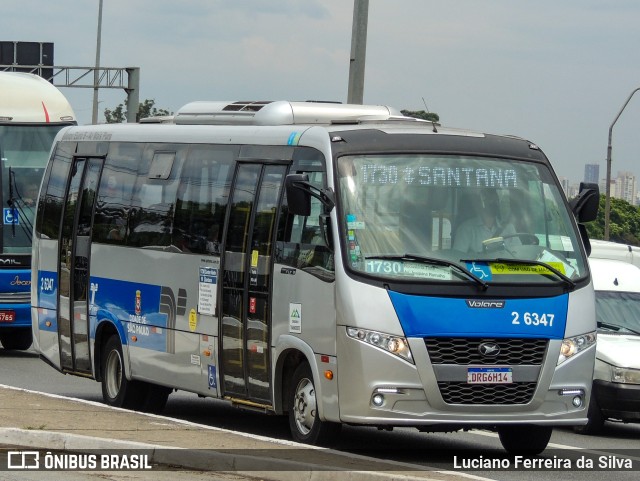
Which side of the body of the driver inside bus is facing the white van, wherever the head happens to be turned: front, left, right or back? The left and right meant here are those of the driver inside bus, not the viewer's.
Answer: left

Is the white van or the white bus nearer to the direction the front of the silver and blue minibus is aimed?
the white van

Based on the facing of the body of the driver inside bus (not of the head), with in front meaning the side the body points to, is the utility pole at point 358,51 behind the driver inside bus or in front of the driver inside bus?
behind

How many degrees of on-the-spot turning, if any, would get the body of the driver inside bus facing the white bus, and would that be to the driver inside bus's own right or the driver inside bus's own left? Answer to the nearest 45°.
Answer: approximately 180°

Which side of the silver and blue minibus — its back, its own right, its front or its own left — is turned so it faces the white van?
left

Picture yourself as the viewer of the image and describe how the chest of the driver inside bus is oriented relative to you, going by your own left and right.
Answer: facing the viewer and to the right of the viewer

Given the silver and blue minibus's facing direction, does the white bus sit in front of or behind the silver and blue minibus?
behind
